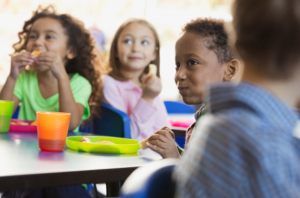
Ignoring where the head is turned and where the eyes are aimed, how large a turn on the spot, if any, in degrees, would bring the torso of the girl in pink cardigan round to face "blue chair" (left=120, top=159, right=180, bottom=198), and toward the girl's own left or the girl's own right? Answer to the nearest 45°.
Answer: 0° — they already face it

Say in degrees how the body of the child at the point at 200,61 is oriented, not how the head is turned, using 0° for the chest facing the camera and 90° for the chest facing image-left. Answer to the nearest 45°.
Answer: approximately 45°

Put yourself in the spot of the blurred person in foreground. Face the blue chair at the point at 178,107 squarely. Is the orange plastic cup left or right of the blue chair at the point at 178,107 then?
left

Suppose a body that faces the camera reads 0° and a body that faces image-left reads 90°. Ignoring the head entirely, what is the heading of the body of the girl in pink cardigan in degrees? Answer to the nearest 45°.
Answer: approximately 0°

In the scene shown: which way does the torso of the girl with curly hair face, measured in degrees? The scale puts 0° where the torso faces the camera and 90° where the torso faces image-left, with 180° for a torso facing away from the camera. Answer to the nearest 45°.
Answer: approximately 45°
